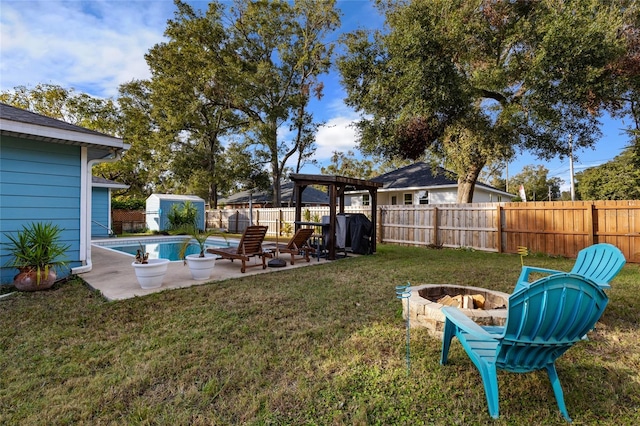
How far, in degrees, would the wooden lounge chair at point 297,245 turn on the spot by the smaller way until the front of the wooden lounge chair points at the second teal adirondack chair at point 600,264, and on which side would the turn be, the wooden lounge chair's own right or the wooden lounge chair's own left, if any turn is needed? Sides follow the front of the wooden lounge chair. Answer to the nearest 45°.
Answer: approximately 180°

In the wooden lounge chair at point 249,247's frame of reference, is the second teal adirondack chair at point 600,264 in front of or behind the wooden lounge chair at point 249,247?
behind

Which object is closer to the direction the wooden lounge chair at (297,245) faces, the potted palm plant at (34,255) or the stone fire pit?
the potted palm plant

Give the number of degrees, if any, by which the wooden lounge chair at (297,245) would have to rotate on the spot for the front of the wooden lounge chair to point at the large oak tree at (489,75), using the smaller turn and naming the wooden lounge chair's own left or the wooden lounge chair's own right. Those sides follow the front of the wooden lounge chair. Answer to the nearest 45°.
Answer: approximately 135° to the wooden lounge chair's own right
